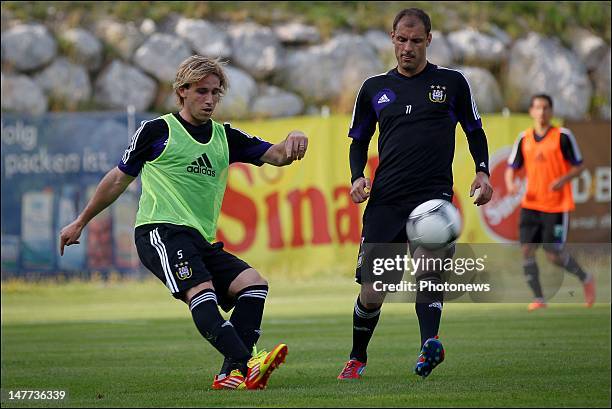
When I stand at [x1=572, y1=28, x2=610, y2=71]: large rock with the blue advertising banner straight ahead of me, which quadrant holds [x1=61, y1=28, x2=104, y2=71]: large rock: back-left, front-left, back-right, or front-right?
front-right

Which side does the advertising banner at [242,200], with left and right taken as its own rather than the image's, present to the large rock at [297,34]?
back

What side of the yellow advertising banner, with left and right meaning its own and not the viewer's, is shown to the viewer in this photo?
front

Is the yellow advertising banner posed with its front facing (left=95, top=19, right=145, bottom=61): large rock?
no

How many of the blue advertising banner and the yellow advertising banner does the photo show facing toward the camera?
2

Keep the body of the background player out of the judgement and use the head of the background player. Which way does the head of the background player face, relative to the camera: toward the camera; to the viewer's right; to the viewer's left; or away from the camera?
toward the camera

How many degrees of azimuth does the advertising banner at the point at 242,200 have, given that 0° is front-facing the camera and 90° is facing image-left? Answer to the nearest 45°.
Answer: approximately 0°

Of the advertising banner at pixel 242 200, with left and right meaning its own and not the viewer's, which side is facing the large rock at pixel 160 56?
back

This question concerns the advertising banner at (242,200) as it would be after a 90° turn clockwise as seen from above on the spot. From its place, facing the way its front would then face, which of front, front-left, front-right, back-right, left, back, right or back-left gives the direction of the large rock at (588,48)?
back-right

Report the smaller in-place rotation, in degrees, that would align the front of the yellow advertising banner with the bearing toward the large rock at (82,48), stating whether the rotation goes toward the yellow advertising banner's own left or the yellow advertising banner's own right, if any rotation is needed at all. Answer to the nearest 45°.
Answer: approximately 135° to the yellow advertising banner's own right

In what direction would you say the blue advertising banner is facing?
toward the camera

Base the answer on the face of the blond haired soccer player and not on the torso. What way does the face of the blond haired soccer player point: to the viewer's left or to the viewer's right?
to the viewer's right

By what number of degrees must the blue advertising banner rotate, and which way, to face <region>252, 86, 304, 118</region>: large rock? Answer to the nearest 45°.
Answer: approximately 135° to its left

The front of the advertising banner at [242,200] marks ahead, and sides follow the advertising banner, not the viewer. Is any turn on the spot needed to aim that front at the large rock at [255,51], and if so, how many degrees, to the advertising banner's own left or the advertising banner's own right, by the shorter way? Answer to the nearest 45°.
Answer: approximately 180°

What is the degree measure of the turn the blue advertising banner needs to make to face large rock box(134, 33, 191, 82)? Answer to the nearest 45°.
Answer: approximately 180°

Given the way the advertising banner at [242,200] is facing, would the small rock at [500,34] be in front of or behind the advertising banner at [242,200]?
behind
